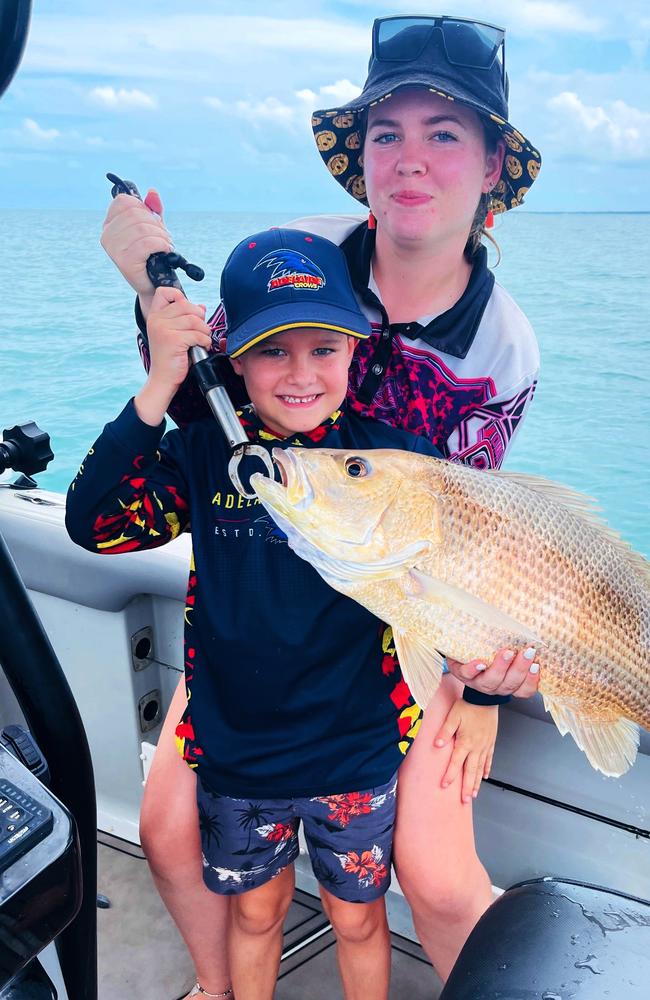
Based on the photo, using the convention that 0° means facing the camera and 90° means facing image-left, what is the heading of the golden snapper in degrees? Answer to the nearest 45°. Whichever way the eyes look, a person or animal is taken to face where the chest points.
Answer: approximately 90°

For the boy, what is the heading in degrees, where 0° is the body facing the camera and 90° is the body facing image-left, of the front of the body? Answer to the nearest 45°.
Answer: approximately 0°
